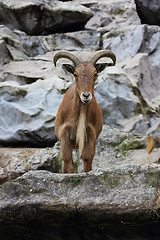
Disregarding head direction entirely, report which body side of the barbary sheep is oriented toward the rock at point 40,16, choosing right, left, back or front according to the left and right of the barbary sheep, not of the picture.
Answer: back

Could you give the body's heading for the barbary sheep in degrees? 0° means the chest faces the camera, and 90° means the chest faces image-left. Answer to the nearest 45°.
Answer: approximately 0°
